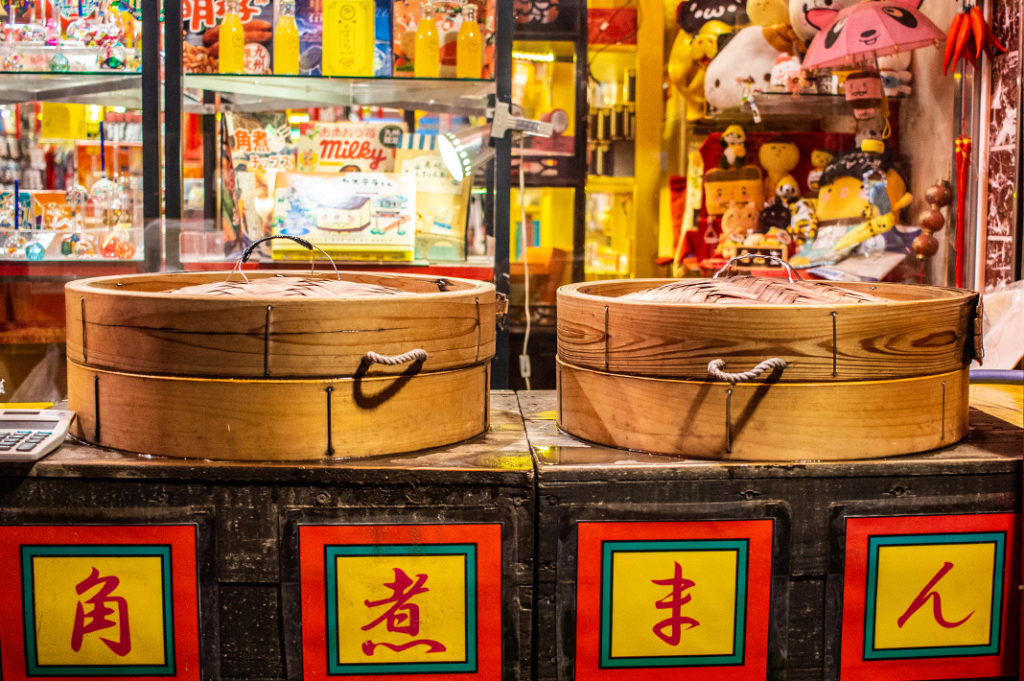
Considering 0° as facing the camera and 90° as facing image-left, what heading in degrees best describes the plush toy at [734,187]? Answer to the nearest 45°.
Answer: approximately 0°

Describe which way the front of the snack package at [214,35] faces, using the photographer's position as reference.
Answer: facing the viewer

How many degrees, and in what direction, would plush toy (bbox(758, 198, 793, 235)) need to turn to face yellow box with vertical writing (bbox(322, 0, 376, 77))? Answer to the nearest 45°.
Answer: approximately 45° to its right

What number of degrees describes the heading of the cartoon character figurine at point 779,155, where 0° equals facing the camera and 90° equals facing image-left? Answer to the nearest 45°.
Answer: approximately 0°

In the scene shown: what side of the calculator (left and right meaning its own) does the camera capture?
front

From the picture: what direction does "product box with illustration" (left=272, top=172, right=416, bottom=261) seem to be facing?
toward the camera

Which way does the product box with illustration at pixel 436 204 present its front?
toward the camera
